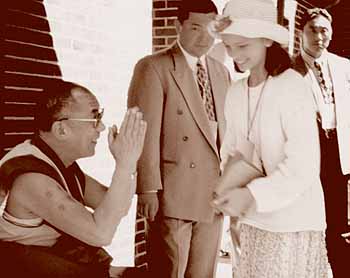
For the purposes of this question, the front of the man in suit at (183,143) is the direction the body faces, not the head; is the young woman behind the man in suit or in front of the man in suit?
in front

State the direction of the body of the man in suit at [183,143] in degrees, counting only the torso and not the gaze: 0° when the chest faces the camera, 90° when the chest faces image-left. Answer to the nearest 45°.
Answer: approximately 315°

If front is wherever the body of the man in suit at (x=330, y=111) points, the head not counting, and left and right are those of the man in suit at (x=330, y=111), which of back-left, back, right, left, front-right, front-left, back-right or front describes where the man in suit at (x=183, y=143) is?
front-right

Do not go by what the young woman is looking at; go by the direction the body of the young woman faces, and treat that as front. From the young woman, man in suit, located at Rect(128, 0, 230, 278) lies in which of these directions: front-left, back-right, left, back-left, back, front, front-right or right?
right

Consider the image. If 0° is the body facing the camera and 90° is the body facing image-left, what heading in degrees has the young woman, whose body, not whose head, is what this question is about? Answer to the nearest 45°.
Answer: approximately 45°

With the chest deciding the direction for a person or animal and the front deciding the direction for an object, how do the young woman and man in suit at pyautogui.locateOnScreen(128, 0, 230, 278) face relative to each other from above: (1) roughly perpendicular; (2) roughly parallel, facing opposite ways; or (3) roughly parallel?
roughly perpendicular

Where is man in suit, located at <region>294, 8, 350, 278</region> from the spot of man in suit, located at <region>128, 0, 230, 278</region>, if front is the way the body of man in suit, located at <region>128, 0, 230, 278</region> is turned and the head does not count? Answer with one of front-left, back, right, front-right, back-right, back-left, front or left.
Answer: left

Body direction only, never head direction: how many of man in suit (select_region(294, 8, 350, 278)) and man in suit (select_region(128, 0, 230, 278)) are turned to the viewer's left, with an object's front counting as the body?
0

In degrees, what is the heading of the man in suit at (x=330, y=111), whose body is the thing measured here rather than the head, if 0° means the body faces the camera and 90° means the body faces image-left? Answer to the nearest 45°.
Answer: approximately 0°

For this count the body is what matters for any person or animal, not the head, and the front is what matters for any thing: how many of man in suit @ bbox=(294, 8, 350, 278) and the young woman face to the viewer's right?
0

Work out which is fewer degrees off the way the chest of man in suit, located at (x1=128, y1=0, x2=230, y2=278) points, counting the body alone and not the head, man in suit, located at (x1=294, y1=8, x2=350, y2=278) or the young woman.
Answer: the young woman

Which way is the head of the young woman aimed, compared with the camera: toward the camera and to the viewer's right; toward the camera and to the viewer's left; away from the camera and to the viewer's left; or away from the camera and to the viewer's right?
toward the camera and to the viewer's left
